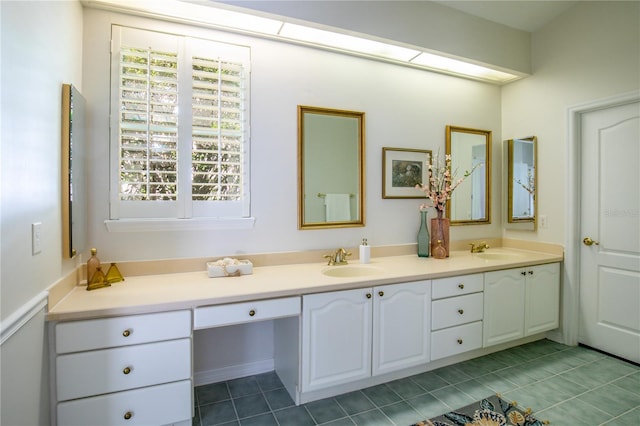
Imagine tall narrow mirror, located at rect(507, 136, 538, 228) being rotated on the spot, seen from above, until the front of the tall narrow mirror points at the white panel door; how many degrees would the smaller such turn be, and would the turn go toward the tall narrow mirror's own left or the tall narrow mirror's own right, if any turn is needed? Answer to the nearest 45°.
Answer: approximately 90° to the tall narrow mirror's own left

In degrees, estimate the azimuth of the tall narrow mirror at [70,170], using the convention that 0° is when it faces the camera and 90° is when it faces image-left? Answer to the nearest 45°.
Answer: approximately 270°

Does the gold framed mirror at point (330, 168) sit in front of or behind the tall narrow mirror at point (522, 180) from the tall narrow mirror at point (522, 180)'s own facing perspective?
in front

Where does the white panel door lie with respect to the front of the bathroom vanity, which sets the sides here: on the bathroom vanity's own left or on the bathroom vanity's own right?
on the bathroom vanity's own left

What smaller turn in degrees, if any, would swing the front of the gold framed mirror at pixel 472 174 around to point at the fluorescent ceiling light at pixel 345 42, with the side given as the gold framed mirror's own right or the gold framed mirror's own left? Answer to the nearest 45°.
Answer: approximately 90° to the gold framed mirror's own right

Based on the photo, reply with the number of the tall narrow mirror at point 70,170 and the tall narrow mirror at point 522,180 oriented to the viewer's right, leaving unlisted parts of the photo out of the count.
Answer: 1

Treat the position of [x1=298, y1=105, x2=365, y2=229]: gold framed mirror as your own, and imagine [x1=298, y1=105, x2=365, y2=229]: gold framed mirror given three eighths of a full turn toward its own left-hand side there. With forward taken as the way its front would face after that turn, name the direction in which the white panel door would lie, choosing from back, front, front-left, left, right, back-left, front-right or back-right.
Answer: right

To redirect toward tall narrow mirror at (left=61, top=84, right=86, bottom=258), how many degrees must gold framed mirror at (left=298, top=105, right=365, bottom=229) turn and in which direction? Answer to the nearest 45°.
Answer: approximately 90° to its right

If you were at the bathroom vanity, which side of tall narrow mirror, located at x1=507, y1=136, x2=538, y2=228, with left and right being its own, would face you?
front

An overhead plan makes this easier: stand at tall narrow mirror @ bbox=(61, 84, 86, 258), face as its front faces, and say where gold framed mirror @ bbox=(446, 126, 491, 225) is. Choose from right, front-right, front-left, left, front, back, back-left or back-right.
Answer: front

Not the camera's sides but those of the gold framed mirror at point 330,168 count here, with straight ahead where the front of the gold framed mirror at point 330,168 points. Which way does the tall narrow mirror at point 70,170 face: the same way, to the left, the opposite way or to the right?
to the left

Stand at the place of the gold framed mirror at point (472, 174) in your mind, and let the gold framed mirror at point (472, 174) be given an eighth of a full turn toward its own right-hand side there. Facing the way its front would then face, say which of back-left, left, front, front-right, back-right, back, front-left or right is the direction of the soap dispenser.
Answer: front-right

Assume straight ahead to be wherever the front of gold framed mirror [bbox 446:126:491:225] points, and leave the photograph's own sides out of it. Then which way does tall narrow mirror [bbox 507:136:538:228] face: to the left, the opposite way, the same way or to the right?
to the right

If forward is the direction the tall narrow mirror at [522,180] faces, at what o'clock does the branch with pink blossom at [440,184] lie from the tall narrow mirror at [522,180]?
The branch with pink blossom is roughly at 12 o'clock from the tall narrow mirror.

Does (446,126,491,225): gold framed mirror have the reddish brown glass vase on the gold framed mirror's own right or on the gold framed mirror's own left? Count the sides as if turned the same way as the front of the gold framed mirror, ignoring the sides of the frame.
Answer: on the gold framed mirror's own right
